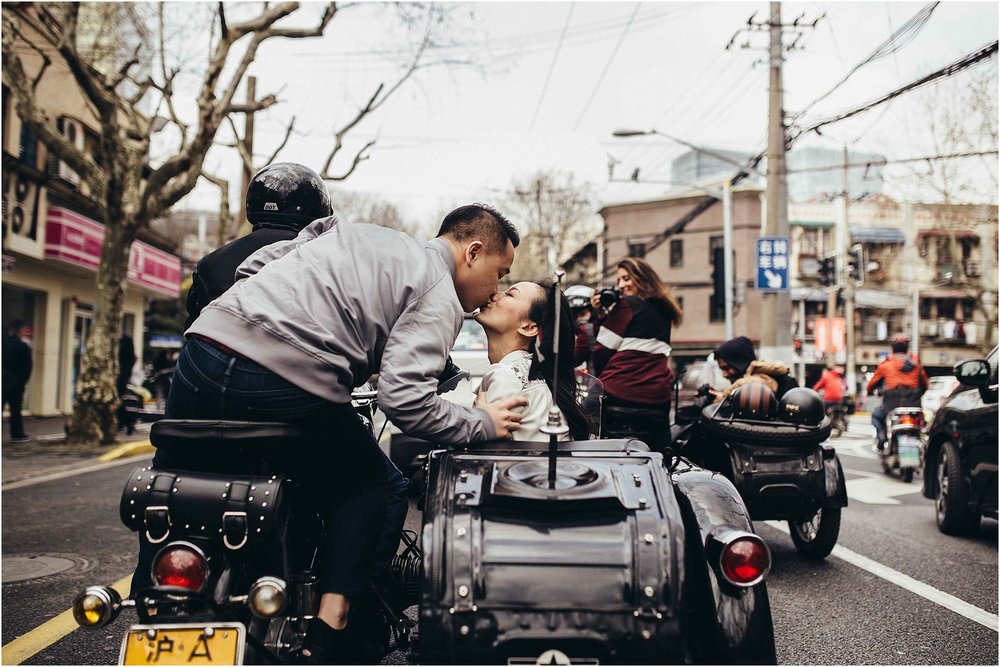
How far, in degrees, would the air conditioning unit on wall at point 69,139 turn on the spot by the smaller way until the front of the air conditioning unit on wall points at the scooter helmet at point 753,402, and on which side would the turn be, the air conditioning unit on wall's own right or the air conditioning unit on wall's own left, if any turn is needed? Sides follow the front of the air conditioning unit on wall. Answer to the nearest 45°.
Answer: approximately 45° to the air conditioning unit on wall's own right

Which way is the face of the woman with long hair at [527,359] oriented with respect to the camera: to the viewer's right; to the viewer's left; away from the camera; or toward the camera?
to the viewer's left

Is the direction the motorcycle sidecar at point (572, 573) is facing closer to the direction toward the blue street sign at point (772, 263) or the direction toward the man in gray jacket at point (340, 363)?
the blue street sign

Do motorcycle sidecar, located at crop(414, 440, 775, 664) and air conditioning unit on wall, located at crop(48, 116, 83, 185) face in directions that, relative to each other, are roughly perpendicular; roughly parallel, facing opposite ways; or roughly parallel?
roughly perpendicular

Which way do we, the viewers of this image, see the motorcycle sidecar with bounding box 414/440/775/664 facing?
facing away from the viewer

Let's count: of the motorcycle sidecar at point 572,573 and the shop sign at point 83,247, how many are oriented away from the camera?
1

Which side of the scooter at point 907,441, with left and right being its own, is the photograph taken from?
back

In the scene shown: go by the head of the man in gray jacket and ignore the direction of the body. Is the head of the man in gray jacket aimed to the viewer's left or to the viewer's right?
to the viewer's right

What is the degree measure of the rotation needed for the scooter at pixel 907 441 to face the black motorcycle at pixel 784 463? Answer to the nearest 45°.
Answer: approximately 180°

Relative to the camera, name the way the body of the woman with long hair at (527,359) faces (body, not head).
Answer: to the viewer's left
